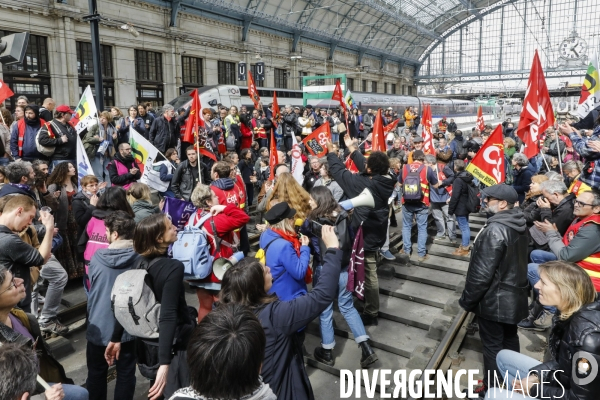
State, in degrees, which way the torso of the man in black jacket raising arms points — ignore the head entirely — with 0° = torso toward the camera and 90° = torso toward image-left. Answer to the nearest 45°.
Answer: approximately 135°

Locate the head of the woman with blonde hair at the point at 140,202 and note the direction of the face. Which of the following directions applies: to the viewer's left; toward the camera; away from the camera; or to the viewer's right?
away from the camera

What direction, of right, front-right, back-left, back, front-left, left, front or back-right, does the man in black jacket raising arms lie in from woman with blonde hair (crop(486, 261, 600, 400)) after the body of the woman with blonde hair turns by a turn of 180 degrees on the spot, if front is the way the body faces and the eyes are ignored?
back-left

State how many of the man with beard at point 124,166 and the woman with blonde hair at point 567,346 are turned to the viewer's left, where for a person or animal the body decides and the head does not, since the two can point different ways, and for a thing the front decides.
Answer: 1

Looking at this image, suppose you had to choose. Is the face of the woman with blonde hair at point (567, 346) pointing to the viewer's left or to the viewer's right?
to the viewer's left

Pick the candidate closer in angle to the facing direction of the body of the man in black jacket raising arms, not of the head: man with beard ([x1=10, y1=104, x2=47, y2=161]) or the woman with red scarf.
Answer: the man with beard

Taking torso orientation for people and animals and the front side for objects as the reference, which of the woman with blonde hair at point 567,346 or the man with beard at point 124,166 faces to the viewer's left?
the woman with blonde hair

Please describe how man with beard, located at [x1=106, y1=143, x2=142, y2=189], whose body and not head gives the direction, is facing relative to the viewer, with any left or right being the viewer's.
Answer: facing the viewer and to the right of the viewer

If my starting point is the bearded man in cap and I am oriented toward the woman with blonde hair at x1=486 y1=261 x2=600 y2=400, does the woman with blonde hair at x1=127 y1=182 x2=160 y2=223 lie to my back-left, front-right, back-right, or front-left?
back-right

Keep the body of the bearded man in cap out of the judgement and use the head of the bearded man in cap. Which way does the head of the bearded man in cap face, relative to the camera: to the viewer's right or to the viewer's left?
to the viewer's left

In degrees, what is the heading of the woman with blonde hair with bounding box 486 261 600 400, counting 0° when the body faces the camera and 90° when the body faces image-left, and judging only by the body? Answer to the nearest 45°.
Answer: approximately 90°

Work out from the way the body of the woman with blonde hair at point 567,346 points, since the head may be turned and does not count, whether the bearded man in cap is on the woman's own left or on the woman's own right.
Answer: on the woman's own right
